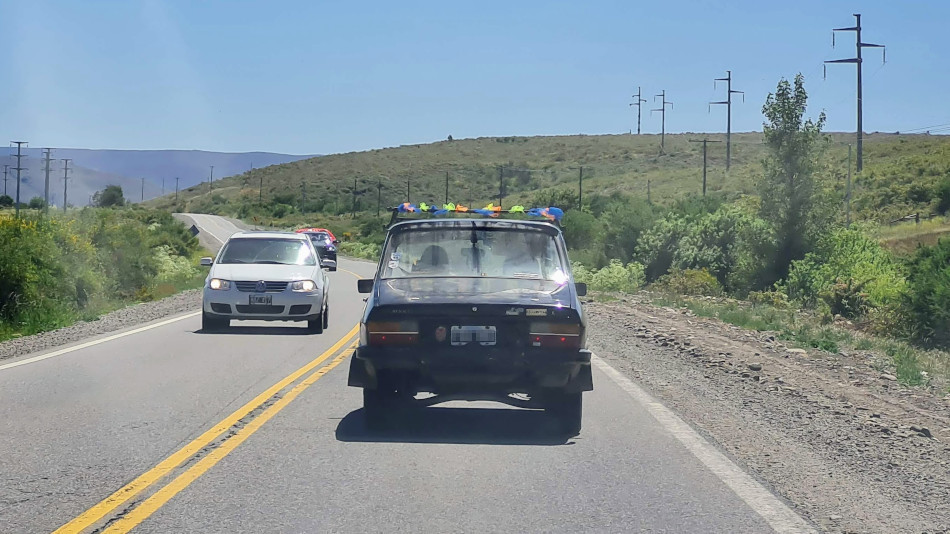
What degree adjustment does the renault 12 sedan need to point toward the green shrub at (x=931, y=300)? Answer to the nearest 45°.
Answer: approximately 45° to its right

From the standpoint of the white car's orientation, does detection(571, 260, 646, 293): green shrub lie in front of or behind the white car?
behind

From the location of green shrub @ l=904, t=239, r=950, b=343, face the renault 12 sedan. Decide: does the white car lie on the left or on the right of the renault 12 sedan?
right

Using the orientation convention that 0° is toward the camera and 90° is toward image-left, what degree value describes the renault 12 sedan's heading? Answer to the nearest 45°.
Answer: approximately 180°

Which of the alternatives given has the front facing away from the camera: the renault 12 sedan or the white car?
the renault 12 sedan

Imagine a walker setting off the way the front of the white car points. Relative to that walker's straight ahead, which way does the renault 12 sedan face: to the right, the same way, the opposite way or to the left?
the opposite way

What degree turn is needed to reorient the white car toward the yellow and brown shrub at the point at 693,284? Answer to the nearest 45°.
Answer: approximately 135° to its left
